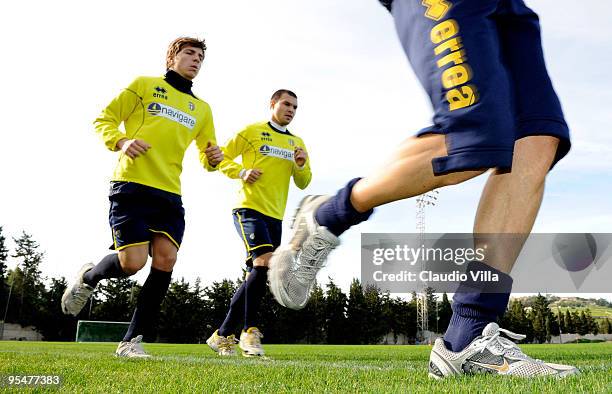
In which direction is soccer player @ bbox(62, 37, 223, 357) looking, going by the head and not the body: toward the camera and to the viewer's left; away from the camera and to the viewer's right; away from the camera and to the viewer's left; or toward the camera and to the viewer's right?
toward the camera and to the viewer's right

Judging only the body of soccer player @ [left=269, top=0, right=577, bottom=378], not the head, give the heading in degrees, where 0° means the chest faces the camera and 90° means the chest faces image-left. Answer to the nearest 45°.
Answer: approximately 270°

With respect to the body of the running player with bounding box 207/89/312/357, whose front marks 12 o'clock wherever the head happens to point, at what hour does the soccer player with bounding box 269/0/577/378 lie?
The soccer player is roughly at 1 o'clock from the running player.

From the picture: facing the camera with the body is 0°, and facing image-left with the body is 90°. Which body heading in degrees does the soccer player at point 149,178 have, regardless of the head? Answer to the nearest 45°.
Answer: approximately 315°

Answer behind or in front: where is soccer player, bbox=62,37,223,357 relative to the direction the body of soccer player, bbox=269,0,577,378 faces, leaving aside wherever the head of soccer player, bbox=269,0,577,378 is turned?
behind

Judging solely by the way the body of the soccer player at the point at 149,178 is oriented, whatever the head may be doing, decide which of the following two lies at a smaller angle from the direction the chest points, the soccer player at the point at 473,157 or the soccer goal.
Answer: the soccer player

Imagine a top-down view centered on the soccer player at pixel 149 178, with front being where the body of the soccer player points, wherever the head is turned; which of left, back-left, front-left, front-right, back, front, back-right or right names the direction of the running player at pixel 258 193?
left

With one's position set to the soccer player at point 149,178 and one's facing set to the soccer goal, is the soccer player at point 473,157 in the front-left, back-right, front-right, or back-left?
back-right

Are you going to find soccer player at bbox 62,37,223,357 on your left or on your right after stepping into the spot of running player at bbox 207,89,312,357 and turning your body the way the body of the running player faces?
on your right

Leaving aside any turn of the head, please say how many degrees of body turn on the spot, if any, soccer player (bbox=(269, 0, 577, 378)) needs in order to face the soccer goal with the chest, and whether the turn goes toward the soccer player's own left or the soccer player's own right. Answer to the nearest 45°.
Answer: approximately 135° to the soccer player's own left

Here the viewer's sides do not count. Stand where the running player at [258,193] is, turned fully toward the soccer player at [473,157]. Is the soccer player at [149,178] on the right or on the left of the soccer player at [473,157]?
right

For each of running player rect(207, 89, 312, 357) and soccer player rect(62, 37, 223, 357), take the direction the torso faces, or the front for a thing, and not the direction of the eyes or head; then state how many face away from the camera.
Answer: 0
